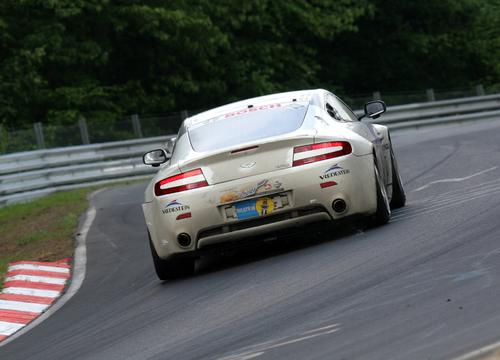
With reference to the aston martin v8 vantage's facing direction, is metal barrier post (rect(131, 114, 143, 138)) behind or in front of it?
in front

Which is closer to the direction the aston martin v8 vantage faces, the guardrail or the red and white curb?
the guardrail

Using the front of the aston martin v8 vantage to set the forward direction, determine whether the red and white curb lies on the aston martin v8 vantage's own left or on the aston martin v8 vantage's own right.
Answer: on the aston martin v8 vantage's own left

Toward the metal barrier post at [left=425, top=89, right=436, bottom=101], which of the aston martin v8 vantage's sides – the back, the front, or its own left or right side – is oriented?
front

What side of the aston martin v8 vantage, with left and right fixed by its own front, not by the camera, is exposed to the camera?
back

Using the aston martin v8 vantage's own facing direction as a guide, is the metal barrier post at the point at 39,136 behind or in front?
in front
